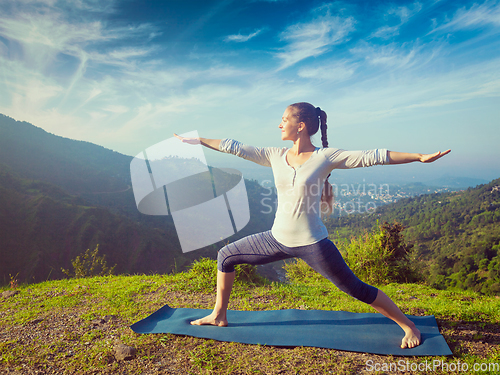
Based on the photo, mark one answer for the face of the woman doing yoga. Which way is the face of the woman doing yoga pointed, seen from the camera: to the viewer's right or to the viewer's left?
to the viewer's left

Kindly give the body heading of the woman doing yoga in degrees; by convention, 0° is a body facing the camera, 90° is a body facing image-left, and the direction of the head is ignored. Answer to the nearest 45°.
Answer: approximately 45°
